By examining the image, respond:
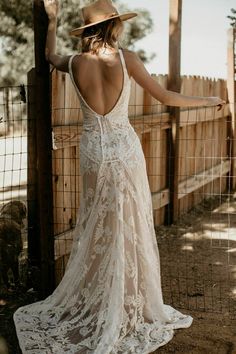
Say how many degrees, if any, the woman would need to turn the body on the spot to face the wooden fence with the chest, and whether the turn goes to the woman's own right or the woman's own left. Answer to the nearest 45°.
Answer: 0° — they already face it

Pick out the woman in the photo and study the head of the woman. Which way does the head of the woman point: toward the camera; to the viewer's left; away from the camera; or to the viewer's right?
away from the camera

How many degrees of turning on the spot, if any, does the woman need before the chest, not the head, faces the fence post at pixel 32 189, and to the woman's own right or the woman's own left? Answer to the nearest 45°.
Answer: approximately 45° to the woman's own left

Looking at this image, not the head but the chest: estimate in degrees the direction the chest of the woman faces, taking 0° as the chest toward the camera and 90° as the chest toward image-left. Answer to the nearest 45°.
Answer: approximately 180°
